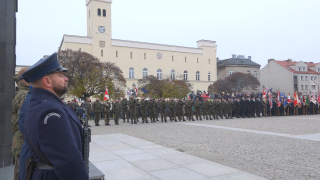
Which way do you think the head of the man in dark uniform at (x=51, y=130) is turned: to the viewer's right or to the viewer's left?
to the viewer's right

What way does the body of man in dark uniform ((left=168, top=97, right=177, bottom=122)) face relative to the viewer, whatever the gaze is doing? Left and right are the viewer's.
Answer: facing the viewer

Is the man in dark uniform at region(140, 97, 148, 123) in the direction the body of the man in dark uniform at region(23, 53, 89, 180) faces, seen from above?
no

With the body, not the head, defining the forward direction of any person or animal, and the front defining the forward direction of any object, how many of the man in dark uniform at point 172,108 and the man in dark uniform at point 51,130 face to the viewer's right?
1

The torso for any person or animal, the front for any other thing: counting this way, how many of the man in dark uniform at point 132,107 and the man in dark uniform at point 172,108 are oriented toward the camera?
2

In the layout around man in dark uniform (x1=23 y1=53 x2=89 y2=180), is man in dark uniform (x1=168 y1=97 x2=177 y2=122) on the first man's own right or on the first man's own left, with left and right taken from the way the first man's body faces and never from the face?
on the first man's own left

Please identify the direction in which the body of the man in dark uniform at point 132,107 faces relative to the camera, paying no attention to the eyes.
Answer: toward the camera

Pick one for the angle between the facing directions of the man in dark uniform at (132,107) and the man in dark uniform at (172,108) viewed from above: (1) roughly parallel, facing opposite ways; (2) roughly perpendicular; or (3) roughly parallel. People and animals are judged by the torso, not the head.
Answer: roughly parallel

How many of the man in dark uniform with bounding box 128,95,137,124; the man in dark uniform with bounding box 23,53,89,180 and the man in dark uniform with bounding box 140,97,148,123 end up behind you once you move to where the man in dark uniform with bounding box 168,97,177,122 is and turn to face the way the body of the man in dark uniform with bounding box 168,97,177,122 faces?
0

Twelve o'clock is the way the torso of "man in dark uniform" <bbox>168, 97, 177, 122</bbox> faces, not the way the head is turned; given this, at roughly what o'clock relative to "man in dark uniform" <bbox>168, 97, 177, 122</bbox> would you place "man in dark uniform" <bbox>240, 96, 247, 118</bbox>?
"man in dark uniform" <bbox>240, 96, 247, 118</bbox> is roughly at 8 o'clock from "man in dark uniform" <bbox>168, 97, 177, 122</bbox>.

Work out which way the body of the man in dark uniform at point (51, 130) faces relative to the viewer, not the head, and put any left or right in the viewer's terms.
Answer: facing to the right of the viewer

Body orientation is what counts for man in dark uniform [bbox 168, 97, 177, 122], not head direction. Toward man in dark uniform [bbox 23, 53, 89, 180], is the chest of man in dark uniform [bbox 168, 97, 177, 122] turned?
yes

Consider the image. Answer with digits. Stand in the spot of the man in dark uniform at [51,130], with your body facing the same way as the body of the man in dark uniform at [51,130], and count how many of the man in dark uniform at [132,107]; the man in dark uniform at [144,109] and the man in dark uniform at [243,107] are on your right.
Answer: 0

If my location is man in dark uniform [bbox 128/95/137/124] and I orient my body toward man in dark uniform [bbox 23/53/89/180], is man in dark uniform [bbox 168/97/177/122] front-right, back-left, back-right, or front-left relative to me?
back-left

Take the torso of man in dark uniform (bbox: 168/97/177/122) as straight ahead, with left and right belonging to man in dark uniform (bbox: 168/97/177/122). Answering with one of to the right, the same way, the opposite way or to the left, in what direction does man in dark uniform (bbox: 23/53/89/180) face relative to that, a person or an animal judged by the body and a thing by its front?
to the left
